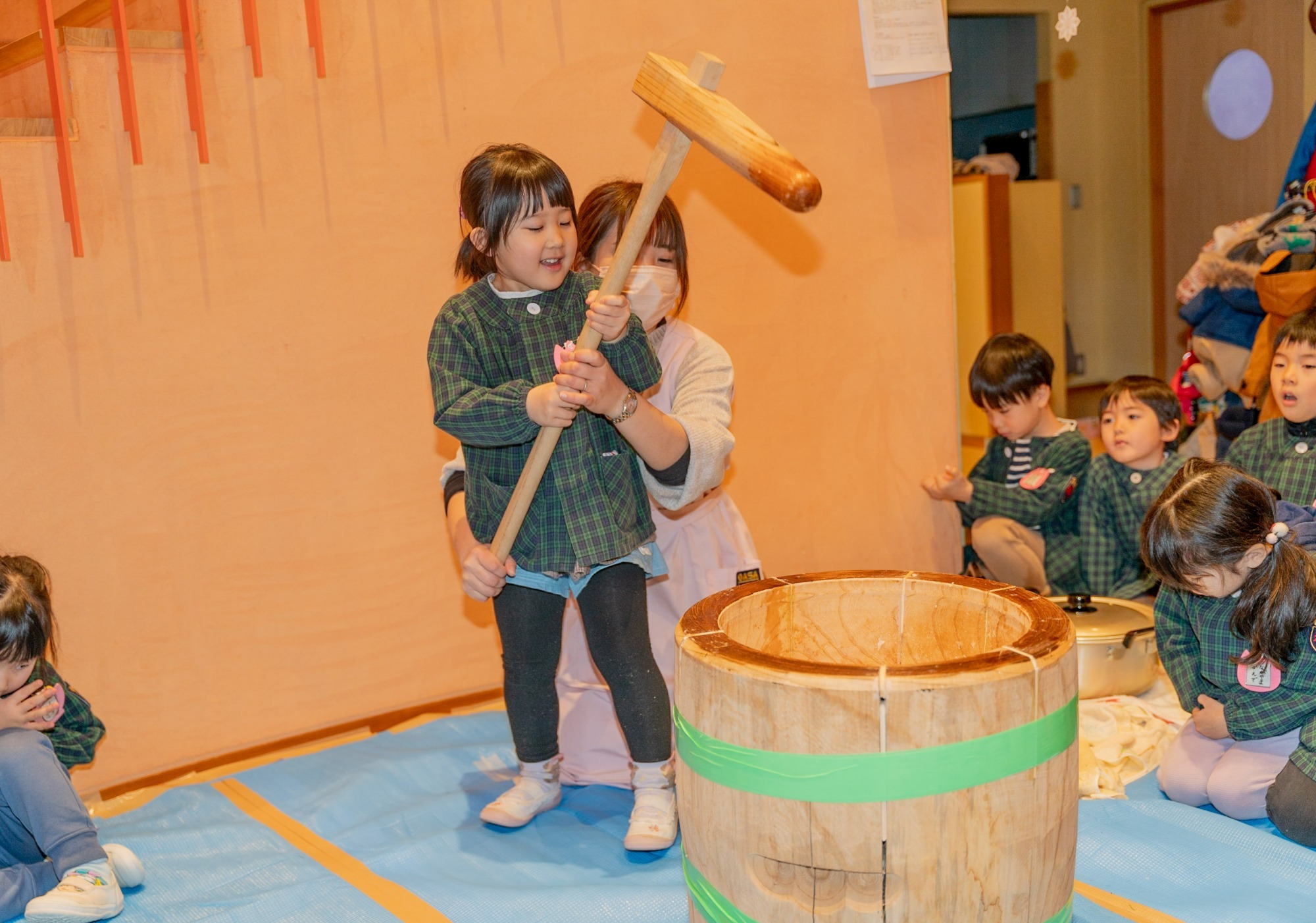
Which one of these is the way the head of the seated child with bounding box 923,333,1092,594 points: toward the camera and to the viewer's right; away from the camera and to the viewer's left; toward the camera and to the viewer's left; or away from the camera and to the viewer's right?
toward the camera and to the viewer's left

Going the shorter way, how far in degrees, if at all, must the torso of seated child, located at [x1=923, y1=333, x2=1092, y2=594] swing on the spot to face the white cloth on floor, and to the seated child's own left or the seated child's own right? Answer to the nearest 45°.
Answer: approximately 45° to the seated child's own left

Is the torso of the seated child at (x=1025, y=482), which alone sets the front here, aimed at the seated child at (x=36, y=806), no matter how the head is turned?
yes

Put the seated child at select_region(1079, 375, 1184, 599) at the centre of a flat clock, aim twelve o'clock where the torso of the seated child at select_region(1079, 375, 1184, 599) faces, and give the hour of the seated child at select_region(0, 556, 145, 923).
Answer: the seated child at select_region(0, 556, 145, 923) is roughly at 12 o'clock from the seated child at select_region(1079, 375, 1184, 599).

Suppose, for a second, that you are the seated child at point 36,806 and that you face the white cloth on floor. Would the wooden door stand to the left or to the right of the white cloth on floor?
left

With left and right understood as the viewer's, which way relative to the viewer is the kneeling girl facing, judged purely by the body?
facing the viewer and to the left of the viewer

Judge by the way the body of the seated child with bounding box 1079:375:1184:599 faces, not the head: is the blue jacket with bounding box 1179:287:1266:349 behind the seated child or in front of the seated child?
behind
